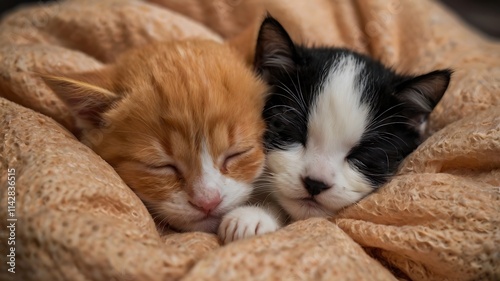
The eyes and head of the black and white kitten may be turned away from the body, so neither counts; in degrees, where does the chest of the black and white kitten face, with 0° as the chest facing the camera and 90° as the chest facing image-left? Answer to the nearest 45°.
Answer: approximately 0°
